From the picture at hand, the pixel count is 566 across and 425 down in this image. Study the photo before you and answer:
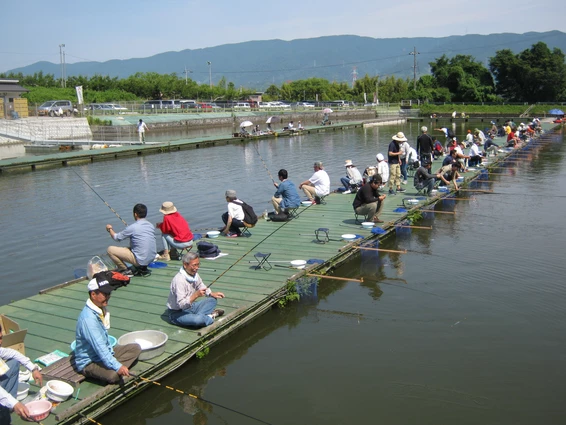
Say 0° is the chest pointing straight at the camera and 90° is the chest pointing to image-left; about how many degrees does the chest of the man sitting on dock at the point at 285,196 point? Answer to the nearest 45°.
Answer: approximately 135°

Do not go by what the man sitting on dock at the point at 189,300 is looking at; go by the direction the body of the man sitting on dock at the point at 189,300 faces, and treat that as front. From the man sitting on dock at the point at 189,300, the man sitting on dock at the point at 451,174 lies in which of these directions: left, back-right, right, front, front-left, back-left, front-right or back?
left

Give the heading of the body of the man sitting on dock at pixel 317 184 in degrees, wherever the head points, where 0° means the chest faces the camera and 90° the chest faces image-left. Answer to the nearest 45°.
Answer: approximately 90°

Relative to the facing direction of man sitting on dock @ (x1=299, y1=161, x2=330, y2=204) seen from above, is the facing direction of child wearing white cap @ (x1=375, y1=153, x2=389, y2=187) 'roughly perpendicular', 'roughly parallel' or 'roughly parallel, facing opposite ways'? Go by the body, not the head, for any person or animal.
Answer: roughly parallel

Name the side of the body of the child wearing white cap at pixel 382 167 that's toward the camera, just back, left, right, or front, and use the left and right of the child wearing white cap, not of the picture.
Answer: left

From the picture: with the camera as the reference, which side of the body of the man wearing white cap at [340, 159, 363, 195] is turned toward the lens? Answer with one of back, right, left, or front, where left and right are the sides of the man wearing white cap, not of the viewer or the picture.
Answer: left

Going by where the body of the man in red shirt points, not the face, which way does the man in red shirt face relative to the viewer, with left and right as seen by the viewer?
facing to the left of the viewer

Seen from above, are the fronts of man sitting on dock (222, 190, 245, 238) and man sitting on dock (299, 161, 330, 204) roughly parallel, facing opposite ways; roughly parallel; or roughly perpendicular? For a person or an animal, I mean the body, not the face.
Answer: roughly parallel

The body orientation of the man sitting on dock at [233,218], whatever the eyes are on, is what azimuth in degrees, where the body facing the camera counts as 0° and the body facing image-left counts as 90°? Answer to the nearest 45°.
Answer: approximately 90°

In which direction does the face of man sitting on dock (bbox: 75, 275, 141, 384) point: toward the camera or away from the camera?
toward the camera

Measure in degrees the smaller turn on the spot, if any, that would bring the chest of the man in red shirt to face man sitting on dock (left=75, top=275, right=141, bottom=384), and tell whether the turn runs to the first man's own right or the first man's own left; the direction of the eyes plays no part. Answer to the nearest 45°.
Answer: approximately 90° to the first man's own left

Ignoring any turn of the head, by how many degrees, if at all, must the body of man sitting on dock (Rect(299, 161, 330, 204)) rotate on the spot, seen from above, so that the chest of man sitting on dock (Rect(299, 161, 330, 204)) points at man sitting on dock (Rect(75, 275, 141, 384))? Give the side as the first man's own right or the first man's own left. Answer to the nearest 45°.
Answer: approximately 90° to the first man's own left

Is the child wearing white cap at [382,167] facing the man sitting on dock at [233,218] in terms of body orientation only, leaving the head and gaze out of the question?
no

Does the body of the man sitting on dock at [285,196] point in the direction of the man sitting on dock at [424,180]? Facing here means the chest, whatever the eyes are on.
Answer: no
